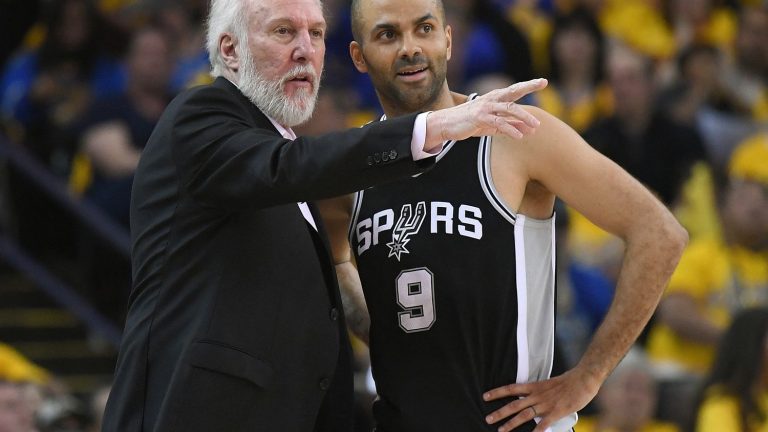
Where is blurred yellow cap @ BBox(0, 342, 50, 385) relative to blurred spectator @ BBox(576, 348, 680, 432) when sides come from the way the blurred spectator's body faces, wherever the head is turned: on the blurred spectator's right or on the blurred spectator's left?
on the blurred spectator's right

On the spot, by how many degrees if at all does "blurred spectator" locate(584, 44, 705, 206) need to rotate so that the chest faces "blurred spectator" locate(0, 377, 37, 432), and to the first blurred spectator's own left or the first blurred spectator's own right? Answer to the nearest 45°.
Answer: approximately 45° to the first blurred spectator's own right

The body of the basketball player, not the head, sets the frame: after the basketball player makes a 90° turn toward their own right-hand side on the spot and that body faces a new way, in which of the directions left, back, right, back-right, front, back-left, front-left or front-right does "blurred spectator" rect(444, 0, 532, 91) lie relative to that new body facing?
front-right

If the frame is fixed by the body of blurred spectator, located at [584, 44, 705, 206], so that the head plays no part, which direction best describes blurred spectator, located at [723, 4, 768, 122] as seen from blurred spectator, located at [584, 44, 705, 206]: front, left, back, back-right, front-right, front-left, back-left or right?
back-left

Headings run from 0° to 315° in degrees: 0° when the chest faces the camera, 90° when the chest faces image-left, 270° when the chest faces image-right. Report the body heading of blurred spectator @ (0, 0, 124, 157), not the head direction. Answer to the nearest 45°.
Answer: approximately 0°

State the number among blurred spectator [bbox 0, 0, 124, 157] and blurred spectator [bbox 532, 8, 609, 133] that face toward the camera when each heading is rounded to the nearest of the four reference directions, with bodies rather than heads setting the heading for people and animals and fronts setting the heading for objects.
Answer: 2

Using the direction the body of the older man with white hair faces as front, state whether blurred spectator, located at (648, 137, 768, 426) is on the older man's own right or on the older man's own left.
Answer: on the older man's own left
